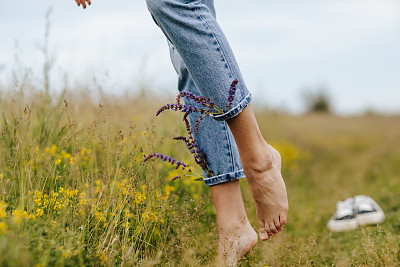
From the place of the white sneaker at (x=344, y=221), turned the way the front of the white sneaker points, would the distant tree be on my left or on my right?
on my right

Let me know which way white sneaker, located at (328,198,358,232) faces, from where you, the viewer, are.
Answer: facing the viewer and to the left of the viewer

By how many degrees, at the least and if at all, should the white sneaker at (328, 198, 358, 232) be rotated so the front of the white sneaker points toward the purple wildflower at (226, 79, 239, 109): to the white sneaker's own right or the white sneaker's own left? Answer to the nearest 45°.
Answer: approximately 45° to the white sneaker's own left

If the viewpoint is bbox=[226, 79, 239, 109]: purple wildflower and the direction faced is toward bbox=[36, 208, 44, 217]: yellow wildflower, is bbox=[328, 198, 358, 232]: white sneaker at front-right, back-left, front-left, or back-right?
back-right

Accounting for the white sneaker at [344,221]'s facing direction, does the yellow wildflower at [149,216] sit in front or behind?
in front

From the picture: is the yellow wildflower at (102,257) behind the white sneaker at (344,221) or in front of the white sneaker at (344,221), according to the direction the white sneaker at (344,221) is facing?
in front
